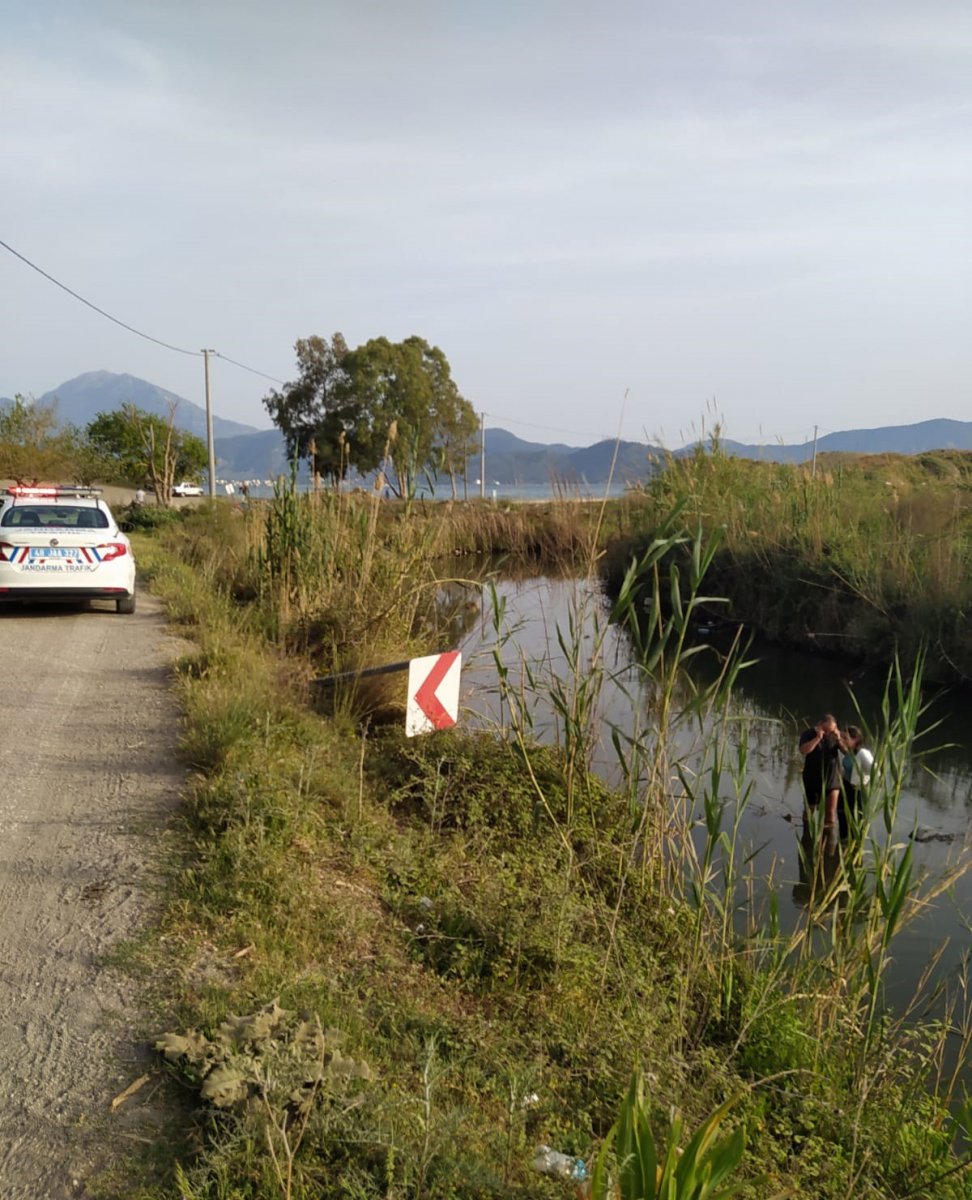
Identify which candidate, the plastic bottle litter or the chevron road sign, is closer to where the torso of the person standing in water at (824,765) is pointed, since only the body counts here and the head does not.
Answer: the plastic bottle litter

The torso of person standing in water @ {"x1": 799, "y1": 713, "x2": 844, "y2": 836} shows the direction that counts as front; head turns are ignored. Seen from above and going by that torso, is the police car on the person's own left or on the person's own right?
on the person's own right

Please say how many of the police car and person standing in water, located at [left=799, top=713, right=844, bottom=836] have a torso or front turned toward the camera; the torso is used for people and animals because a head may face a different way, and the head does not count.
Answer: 1

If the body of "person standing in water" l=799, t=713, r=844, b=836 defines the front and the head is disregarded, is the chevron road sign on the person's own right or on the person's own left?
on the person's own right

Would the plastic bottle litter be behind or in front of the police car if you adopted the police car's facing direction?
behind

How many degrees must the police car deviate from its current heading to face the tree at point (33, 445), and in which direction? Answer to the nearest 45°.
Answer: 0° — it already faces it

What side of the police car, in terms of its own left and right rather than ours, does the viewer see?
back

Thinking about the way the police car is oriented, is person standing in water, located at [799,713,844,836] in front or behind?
behind

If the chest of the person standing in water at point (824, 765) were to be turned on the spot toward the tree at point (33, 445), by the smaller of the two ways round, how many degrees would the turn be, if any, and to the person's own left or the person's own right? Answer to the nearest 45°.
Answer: approximately 135° to the person's own right

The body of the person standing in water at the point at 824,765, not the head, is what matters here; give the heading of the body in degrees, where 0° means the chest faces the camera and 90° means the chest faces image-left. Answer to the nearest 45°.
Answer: approximately 0°

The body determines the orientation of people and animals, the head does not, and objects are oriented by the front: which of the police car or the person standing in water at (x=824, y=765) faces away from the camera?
the police car

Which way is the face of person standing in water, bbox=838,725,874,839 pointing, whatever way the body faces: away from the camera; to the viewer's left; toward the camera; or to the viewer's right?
to the viewer's left

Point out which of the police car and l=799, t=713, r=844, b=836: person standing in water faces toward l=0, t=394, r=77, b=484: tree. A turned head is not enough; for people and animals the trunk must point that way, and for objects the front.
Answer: the police car

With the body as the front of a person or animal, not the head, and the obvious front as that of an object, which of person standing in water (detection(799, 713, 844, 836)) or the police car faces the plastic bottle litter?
the person standing in water
